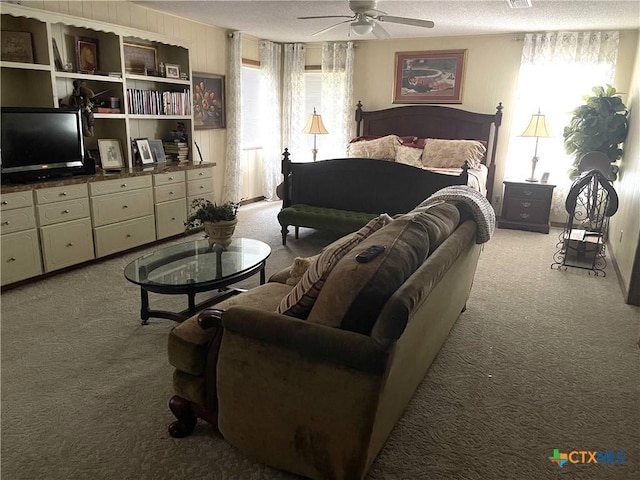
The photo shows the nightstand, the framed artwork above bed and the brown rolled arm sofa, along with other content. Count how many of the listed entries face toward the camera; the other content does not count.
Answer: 2

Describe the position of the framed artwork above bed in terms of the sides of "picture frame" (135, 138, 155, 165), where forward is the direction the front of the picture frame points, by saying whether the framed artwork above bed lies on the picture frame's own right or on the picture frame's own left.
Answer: on the picture frame's own left

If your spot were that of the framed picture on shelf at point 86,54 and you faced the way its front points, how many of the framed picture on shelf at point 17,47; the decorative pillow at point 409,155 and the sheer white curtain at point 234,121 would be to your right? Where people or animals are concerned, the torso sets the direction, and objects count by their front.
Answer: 1

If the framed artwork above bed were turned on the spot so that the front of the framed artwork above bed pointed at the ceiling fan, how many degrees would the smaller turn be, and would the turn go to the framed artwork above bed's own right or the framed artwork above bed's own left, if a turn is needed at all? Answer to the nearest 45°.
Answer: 0° — it already faces it

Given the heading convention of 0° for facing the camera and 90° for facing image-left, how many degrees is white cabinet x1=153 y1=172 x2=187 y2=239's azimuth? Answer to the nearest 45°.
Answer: approximately 315°

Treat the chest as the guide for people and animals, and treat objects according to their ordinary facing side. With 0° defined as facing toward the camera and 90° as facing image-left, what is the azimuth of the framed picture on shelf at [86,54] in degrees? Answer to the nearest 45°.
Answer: approximately 315°

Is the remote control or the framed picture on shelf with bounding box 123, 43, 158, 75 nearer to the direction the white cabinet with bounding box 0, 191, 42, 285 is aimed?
the remote control

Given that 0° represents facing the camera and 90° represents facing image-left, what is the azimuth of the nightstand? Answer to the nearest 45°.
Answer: approximately 0°

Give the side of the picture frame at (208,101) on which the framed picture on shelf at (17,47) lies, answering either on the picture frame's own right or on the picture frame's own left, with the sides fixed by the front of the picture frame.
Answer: on the picture frame's own right

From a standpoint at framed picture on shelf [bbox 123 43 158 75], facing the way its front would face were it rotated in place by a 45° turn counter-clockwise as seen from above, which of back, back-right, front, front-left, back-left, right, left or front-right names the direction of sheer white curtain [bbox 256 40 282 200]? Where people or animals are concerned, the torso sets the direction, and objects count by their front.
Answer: front-left

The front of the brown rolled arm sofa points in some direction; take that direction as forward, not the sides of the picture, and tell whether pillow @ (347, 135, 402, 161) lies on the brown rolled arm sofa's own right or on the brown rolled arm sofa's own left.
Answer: on the brown rolled arm sofa's own right

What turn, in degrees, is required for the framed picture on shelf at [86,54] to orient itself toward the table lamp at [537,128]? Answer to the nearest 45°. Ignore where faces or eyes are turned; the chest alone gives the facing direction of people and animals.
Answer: approximately 45° to its left
